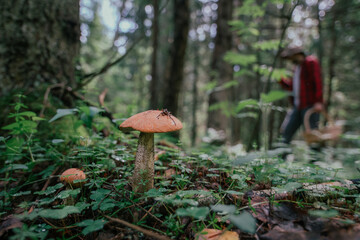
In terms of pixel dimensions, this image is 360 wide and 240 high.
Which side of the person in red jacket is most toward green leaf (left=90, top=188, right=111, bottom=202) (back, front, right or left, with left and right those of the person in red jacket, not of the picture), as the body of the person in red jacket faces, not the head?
left

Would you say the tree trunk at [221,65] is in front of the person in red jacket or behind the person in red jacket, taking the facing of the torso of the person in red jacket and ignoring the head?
in front

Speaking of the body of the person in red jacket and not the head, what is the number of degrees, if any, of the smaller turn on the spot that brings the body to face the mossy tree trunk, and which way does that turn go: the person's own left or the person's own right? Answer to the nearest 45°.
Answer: approximately 45° to the person's own left

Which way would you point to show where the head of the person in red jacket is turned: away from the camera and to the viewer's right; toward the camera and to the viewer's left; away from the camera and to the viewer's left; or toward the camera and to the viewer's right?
toward the camera and to the viewer's left

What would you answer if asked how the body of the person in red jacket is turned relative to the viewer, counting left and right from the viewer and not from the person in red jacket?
facing to the left of the viewer

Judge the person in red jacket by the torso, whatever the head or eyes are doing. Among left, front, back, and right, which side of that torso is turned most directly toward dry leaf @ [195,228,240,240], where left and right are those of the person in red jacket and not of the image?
left

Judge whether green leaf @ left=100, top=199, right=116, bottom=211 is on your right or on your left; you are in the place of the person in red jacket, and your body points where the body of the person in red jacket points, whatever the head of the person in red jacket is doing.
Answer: on your left
